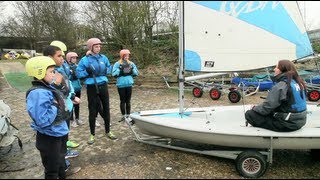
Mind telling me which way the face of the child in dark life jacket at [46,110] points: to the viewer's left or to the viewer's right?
to the viewer's right

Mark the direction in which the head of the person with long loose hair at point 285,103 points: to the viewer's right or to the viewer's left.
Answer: to the viewer's left

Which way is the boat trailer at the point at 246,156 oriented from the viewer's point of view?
to the viewer's left

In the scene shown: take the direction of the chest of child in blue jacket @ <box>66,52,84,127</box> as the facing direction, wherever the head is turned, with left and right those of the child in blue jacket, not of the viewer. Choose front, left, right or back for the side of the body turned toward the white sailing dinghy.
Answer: front

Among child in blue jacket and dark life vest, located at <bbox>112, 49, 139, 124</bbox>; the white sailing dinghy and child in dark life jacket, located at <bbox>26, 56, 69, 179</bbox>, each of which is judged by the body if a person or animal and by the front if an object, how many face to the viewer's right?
1

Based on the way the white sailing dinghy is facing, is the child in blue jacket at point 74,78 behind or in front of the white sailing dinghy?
in front

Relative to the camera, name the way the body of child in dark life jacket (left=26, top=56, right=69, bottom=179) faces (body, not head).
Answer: to the viewer's right

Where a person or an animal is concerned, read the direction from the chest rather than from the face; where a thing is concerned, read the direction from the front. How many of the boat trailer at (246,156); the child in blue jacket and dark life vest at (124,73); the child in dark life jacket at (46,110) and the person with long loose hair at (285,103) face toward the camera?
1

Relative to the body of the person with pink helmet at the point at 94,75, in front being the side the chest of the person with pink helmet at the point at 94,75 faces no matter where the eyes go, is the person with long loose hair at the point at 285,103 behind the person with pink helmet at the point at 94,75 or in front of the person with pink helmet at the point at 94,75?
in front

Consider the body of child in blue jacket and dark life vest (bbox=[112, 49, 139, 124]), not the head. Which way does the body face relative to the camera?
toward the camera

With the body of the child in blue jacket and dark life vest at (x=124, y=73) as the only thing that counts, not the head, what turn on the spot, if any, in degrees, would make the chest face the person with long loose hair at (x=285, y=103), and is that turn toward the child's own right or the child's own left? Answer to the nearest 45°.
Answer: approximately 45° to the child's own left
